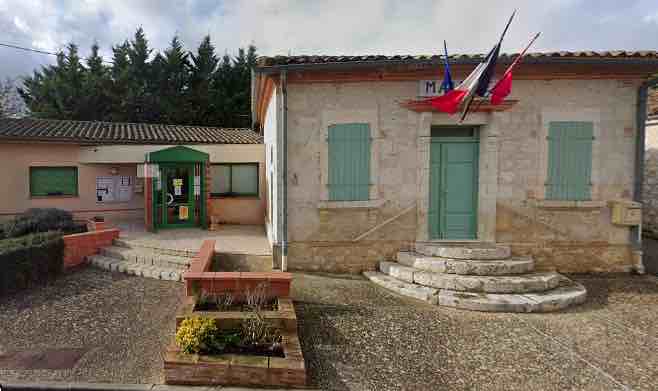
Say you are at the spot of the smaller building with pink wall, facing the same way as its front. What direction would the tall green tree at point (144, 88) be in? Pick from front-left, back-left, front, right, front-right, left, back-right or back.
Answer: back

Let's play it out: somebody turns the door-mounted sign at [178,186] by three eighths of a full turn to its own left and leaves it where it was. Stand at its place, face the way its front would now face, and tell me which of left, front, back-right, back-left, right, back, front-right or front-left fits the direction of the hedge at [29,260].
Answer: back

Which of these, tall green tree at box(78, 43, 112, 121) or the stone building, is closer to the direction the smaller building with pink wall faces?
the stone building

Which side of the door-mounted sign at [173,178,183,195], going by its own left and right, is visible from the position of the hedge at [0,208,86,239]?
right

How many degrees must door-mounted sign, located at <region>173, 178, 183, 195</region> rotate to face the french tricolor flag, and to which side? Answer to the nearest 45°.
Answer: approximately 45° to its left

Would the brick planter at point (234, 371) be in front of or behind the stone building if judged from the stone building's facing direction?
in front

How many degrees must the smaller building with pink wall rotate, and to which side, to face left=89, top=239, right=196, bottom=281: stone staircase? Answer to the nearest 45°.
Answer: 0° — it already faces it

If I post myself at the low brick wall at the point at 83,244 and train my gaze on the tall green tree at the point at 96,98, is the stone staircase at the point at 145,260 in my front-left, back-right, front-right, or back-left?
back-right

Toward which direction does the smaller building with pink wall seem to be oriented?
toward the camera

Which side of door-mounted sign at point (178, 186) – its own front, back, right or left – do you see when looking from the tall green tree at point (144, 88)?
back

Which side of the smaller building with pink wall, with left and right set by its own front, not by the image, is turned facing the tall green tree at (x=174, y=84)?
back

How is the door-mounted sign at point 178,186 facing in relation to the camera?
toward the camera

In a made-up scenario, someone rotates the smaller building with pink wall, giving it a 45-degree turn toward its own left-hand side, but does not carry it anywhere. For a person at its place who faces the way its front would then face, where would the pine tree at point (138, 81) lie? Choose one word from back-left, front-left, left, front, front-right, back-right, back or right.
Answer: back-left

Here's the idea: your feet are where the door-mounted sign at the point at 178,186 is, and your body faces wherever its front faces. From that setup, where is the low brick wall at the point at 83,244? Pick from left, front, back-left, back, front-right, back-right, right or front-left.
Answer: front-right

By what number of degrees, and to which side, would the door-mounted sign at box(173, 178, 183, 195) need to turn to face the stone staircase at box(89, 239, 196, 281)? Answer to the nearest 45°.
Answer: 0° — it already faces it

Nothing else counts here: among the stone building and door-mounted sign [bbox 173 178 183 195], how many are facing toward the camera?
2

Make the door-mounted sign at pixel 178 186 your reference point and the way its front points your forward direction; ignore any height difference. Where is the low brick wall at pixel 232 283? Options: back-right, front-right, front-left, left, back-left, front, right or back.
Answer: front

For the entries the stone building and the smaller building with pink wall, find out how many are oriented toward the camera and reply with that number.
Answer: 2

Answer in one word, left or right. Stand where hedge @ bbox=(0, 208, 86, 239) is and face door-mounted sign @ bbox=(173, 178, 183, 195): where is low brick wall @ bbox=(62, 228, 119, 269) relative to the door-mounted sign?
right
